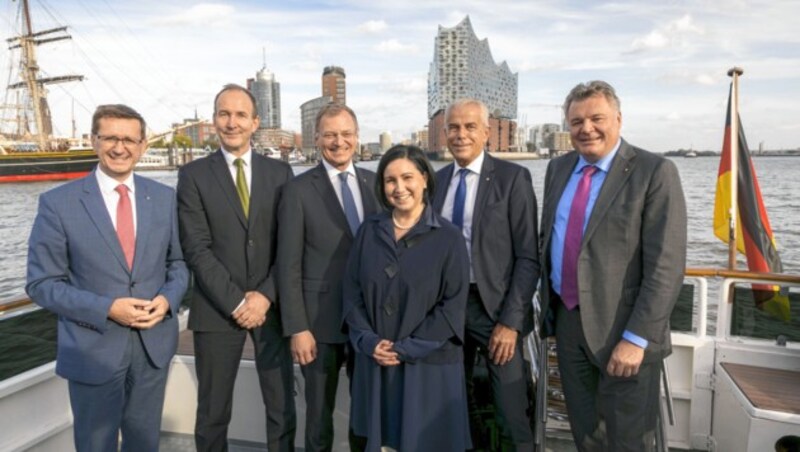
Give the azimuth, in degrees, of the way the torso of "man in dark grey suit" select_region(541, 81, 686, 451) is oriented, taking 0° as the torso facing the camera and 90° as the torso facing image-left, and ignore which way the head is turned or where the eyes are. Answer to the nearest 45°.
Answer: approximately 45°

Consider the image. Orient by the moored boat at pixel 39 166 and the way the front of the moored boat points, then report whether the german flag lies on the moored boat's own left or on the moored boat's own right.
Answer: on the moored boat's own right

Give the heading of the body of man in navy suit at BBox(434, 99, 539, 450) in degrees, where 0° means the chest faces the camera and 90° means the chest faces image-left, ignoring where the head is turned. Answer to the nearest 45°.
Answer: approximately 45°

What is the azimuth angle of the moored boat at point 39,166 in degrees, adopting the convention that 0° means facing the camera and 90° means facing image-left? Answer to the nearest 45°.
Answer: approximately 270°
